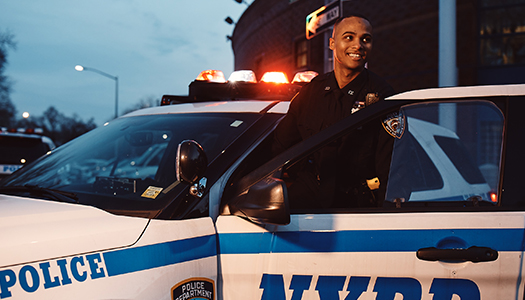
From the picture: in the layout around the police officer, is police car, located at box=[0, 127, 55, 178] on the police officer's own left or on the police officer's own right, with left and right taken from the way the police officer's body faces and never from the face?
on the police officer's own right

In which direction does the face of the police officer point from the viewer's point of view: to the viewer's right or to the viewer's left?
to the viewer's right

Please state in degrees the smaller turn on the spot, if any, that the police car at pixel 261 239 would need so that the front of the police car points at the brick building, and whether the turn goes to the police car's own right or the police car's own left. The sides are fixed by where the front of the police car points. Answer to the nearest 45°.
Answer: approximately 180°

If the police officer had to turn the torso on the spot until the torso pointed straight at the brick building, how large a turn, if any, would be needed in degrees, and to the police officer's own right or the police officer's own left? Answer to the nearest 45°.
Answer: approximately 180°

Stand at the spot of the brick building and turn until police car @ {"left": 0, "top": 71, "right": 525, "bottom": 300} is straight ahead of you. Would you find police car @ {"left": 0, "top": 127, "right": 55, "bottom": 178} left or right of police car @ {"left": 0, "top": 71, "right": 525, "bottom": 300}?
right
